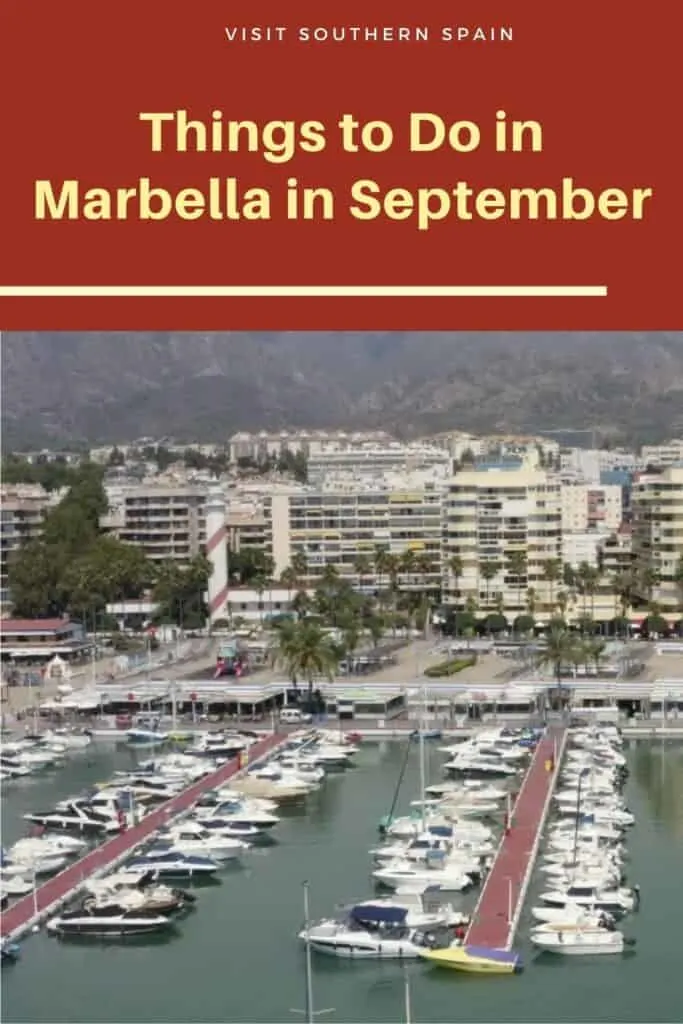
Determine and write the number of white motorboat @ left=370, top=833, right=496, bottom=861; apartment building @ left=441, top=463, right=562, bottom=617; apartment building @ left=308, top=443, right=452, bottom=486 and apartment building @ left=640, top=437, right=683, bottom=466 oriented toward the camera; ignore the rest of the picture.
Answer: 3

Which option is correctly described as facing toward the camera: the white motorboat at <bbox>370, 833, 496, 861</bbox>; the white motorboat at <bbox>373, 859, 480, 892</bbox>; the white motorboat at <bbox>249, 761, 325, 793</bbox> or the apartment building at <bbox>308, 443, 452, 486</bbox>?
the apartment building

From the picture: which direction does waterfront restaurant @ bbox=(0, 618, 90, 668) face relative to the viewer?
toward the camera

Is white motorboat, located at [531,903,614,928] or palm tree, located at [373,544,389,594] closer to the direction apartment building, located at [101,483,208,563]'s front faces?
the white motorboat

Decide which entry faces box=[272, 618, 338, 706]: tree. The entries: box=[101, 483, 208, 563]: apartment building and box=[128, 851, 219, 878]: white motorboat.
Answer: the apartment building

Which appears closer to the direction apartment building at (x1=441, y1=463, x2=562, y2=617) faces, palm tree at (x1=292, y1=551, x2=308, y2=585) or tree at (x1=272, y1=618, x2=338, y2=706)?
the tree

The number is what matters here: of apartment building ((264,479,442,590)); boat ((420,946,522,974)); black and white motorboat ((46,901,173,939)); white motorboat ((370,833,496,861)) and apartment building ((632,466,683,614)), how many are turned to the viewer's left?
2

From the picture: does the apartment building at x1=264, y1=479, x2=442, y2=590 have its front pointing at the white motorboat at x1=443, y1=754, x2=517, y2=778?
yes

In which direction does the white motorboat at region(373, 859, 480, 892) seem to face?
to the viewer's left

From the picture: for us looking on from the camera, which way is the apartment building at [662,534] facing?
facing the viewer

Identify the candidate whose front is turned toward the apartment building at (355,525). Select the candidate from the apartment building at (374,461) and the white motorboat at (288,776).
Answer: the apartment building at (374,461)

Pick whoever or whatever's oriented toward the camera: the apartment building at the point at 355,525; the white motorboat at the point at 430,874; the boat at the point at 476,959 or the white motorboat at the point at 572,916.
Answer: the apartment building

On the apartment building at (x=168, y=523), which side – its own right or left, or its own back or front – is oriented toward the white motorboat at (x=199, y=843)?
front

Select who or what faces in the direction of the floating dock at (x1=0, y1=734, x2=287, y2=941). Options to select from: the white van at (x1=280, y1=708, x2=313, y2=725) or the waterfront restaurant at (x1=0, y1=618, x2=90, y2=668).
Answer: the waterfront restaurant

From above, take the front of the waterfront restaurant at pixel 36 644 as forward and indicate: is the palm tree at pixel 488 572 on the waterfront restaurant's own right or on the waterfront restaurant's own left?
on the waterfront restaurant's own left
